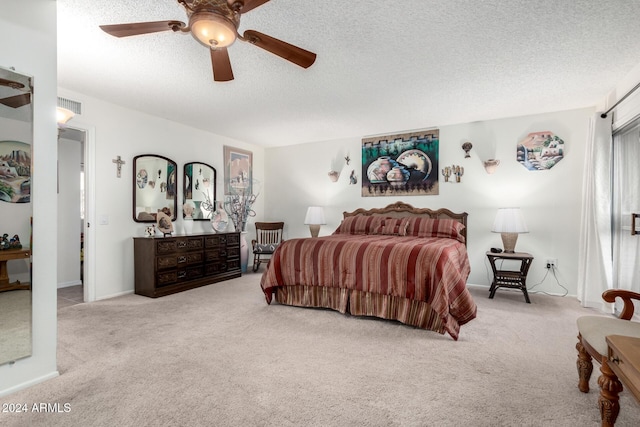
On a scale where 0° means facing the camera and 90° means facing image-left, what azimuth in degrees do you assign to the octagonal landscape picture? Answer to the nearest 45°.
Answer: approximately 0°

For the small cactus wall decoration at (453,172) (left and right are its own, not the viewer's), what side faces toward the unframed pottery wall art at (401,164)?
right

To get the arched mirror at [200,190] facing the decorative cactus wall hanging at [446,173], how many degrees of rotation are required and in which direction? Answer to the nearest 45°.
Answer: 0° — it already faces it

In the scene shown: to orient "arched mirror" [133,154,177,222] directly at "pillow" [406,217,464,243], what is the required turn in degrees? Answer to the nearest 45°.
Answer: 0° — it already faces it

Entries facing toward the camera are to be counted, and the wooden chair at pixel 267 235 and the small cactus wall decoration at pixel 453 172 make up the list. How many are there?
2

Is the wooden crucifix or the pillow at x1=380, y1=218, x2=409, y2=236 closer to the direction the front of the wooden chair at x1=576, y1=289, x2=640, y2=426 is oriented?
the wooden crucifix

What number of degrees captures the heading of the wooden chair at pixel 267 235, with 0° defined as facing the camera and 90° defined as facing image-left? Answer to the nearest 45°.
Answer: approximately 0°

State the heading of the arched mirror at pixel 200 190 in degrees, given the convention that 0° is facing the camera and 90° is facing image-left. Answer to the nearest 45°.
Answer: approximately 315°

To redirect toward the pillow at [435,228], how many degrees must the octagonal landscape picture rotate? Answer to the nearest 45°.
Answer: approximately 45° to its right

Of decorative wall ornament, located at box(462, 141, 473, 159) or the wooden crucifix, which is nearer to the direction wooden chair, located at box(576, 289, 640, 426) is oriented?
the wooden crucifix

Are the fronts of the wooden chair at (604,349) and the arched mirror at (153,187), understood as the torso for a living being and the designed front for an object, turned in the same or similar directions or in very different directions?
very different directions

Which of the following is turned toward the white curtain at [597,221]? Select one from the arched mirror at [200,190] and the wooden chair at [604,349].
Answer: the arched mirror

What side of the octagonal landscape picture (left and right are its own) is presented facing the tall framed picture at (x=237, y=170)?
right

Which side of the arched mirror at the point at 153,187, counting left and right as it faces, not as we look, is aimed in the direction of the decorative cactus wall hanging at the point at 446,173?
front

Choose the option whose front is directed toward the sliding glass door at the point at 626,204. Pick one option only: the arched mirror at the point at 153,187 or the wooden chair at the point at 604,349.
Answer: the arched mirror

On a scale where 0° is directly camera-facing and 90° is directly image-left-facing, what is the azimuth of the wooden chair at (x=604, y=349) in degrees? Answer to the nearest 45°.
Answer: approximately 45°

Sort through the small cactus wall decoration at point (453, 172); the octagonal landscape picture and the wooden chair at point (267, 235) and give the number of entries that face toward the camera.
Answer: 3
